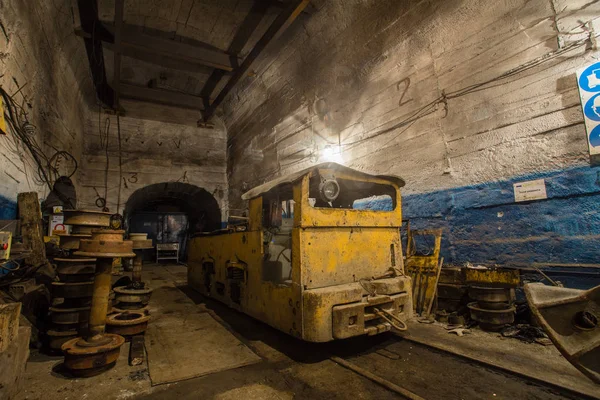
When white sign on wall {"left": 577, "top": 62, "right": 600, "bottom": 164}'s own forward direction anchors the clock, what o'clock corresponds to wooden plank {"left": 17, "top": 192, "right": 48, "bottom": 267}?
The wooden plank is roughly at 12 o'clock from the white sign on wall.

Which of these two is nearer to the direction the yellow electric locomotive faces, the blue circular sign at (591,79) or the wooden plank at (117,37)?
the blue circular sign

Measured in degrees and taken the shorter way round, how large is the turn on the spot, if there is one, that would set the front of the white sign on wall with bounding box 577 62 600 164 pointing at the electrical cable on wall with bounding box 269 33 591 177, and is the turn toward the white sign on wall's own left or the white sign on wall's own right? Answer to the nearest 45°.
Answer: approximately 45° to the white sign on wall's own right

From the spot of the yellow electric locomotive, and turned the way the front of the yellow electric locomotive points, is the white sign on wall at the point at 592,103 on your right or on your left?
on your left

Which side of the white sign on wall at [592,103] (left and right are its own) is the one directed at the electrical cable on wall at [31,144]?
front

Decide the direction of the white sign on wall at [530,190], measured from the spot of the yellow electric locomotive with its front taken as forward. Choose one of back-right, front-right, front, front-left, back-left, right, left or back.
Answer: front-left

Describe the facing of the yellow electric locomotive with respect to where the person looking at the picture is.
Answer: facing the viewer and to the right of the viewer

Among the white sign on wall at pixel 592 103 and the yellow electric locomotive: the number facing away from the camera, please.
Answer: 0

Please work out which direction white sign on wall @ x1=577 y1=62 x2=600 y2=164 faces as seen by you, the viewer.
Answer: facing the viewer and to the left of the viewer

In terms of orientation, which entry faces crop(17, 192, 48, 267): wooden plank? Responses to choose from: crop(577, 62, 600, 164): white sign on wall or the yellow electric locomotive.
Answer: the white sign on wall

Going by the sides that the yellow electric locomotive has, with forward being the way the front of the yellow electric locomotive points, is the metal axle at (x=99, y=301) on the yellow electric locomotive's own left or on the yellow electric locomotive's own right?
on the yellow electric locomotive's own right

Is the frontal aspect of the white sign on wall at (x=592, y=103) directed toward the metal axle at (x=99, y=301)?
yes
